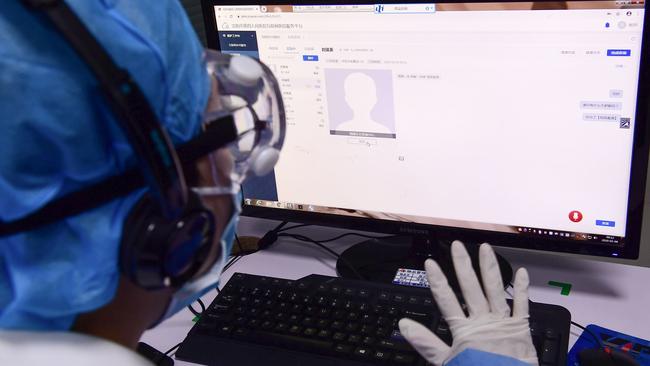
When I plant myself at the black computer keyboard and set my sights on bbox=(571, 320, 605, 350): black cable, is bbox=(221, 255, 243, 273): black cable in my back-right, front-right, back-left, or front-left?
back-left

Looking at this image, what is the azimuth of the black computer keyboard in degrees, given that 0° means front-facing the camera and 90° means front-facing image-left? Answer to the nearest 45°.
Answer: approximately 0°

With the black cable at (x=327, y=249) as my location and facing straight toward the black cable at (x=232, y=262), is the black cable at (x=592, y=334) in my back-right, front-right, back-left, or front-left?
back-left
